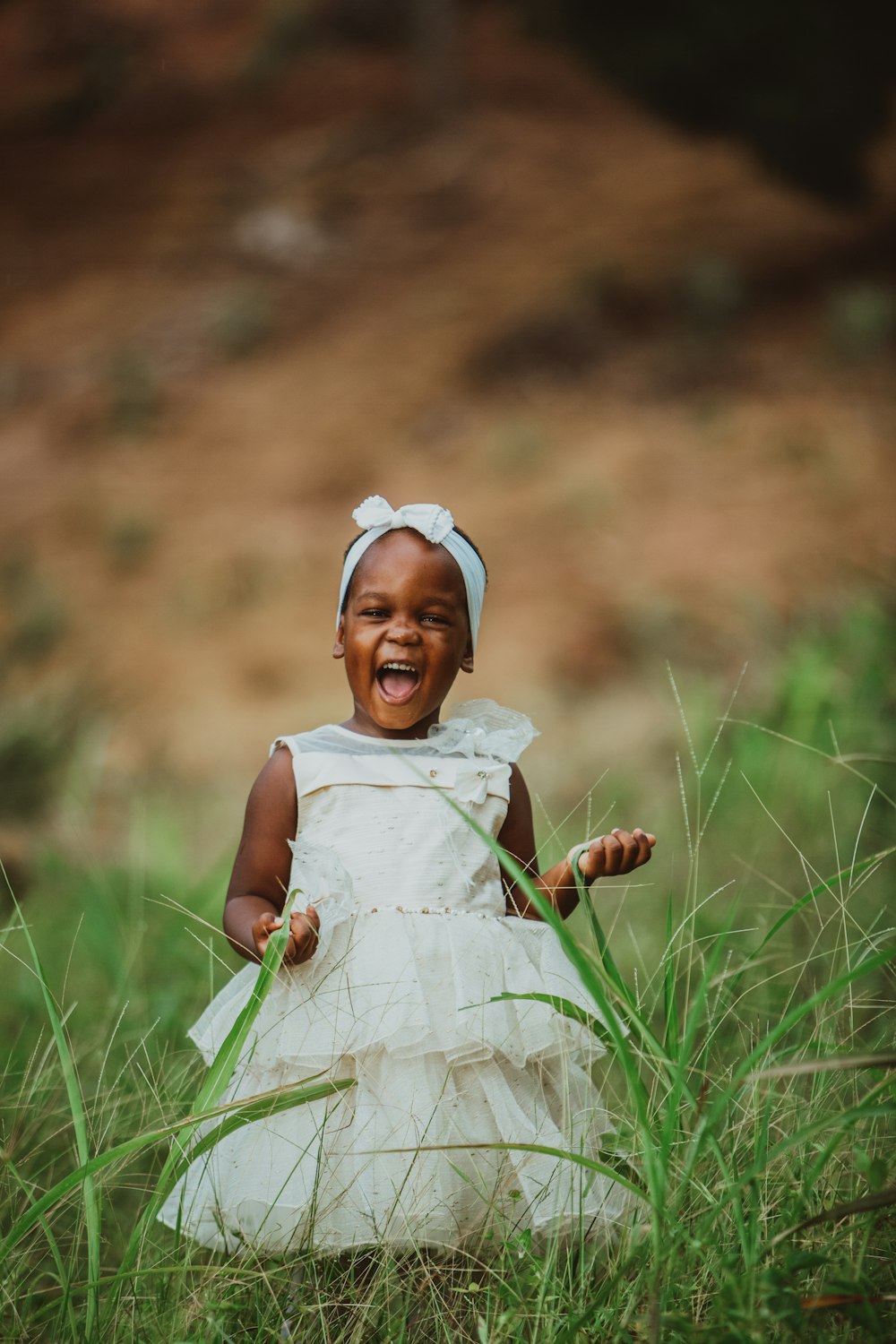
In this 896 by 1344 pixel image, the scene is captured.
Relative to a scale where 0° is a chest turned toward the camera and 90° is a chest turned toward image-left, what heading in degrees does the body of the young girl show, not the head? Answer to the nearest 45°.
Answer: approximately 0°

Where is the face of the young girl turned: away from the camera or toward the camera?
toward the camera
